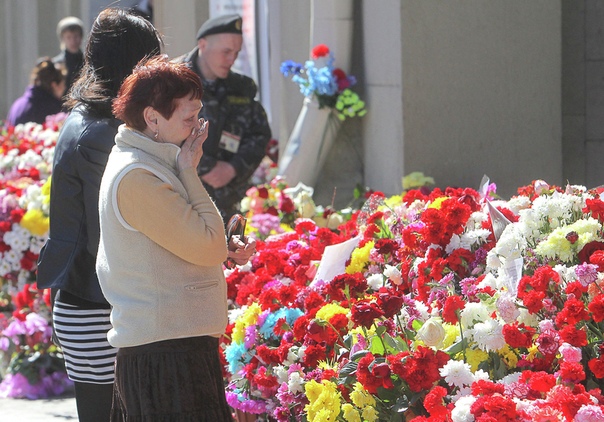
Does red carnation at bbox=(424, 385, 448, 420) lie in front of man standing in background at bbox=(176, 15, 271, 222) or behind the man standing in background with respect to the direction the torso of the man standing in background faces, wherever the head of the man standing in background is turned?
in front

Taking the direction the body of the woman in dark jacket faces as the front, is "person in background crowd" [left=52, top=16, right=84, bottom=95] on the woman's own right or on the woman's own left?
on the woman's own left

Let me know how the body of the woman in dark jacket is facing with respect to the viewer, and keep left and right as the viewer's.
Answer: facing away from the viewer and to the right of the viewer

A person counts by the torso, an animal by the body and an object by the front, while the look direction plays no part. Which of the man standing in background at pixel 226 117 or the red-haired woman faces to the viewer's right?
the red-haired woman

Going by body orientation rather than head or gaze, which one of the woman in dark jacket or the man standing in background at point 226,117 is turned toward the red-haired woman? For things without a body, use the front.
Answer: the man standing in background

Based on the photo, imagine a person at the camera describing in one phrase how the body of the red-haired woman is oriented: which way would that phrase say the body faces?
to the viewer's right

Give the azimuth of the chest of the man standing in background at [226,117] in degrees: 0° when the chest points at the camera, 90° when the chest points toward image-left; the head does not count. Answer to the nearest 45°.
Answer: approximately 0°

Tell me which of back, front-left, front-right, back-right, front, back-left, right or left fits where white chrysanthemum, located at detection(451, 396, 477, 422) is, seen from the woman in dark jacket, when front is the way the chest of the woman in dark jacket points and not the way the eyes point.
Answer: right

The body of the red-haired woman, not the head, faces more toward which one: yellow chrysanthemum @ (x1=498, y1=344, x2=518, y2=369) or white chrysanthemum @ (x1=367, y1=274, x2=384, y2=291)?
the yellow chrysanthemum

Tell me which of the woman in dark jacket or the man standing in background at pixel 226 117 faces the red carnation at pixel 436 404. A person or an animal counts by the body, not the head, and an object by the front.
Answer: the man standing in background

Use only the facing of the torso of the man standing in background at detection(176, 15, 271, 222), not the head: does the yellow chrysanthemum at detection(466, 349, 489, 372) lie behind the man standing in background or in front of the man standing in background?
in front

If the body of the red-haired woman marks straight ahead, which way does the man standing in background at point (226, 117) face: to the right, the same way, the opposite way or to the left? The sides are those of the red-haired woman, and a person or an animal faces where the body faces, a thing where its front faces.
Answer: to the right
